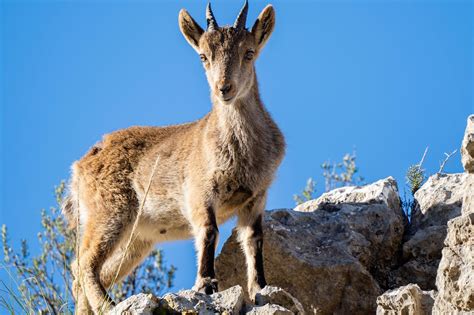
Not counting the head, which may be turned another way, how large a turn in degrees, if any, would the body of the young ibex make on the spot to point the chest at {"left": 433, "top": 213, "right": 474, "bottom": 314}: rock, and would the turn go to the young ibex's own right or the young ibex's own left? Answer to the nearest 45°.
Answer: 0° — it already faces it

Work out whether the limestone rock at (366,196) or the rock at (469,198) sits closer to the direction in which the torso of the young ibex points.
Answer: the rock

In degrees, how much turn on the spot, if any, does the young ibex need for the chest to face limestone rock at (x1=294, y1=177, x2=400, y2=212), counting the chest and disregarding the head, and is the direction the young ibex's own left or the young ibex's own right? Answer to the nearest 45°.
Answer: approximately 45° to the young ibex's own left

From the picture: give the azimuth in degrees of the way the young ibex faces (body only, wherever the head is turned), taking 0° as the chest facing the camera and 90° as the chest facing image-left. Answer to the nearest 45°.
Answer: approximately 315°

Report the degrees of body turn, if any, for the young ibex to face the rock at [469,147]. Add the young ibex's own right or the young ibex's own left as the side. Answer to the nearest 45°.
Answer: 0° — it already faces it

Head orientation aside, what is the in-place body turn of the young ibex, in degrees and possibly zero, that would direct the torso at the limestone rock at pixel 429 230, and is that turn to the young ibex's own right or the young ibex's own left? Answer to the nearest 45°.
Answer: approximately 45° to the young ibex's own left

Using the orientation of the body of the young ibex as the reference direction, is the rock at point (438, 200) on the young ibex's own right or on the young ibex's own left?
on the young ibex's own left
